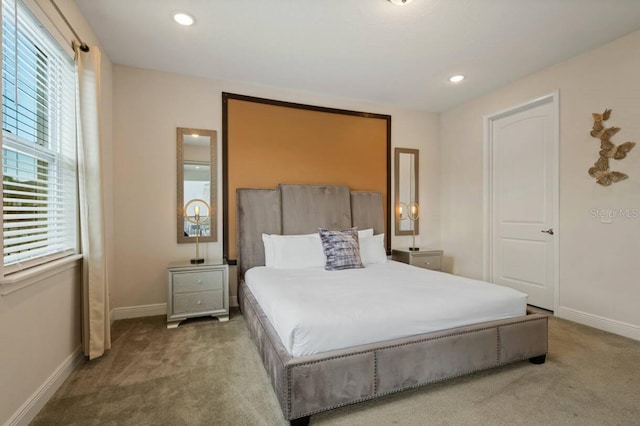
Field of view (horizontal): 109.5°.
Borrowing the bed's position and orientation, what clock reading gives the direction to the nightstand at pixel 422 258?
The nightstand is roughly at 8 o'clock from the bed.

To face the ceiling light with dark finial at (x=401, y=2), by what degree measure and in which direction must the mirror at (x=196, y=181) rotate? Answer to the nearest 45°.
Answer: approximately 45° to its left

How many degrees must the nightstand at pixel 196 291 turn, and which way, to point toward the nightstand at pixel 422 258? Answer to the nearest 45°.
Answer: approximately 90° to its left

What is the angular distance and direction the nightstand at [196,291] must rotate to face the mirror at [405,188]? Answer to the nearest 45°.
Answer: approximately 90° to its left

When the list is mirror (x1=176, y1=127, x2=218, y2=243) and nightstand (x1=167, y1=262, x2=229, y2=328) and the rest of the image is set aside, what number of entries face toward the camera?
2

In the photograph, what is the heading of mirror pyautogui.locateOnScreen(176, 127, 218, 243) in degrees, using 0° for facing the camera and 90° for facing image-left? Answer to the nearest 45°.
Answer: approximately 0°

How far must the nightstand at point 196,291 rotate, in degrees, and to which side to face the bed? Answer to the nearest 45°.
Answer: approximately 45° to its left

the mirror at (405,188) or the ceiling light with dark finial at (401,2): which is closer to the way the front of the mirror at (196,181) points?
the ceiling light with dark finial

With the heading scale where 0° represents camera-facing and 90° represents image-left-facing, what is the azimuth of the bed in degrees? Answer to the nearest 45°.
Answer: approximately 315°
